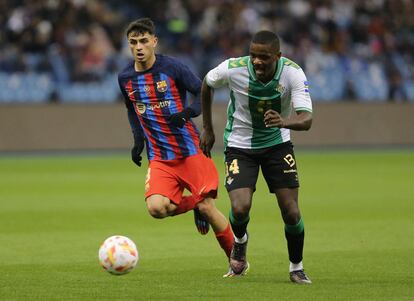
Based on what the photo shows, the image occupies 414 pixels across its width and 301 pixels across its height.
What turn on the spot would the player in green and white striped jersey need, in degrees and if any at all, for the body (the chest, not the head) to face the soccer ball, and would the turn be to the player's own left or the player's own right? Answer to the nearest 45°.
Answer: approximately 45° to the player's own right

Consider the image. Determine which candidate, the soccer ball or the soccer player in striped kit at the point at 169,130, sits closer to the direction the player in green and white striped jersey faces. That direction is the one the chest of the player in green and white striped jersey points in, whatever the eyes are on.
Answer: the soccer ball

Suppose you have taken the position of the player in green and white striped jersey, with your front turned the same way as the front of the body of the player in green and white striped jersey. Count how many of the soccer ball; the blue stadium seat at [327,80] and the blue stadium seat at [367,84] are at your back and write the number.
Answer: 2

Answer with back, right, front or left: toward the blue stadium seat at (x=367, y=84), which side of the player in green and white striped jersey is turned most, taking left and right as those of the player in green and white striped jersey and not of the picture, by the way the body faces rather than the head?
back

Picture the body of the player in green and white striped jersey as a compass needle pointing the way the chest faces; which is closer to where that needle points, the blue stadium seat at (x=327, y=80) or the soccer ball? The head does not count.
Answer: the soccer ball

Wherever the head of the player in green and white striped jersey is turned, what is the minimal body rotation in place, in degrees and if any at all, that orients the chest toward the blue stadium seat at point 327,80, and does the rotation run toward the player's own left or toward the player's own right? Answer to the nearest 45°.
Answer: approximately 180°

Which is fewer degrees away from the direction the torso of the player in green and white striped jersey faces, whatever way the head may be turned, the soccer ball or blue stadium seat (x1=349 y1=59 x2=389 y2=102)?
the soccer ball

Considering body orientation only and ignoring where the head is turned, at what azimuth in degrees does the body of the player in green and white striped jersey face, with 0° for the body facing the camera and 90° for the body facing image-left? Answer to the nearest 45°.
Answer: approximately 0°
